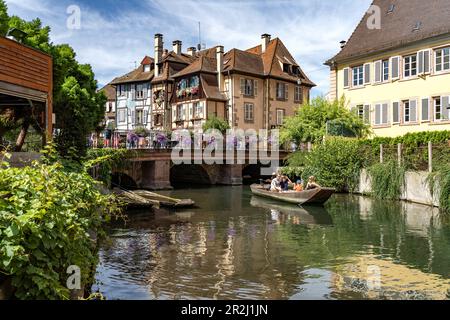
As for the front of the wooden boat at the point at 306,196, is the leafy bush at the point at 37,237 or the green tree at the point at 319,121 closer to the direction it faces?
the leafy bush
